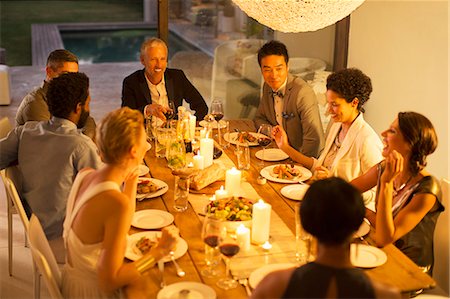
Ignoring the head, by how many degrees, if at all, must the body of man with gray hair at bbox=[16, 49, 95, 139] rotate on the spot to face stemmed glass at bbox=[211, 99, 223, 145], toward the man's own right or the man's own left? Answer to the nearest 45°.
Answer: approximately 45° to the man's own left

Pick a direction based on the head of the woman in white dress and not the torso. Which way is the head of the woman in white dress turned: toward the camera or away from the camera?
away from the camera

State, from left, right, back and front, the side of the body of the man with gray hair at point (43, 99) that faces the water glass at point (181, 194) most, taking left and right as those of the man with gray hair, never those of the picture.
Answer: front

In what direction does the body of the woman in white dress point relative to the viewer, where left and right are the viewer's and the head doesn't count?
facing away from the viewer and to the right of the viewer

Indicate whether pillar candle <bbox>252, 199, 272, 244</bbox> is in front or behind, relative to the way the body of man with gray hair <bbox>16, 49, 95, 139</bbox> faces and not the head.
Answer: in front

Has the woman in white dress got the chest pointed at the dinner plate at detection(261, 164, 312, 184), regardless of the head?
yes

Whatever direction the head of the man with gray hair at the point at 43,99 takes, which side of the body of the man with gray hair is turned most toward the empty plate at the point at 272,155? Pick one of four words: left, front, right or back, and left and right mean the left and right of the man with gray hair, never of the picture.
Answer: front

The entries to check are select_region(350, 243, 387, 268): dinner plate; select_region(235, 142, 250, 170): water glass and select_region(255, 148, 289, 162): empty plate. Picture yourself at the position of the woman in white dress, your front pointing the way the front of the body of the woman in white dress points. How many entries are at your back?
0

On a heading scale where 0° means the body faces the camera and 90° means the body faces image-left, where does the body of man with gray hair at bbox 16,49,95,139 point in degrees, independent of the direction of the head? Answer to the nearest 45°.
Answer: approximately 315°

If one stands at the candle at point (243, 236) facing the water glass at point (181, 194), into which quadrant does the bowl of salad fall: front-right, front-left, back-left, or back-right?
front-right

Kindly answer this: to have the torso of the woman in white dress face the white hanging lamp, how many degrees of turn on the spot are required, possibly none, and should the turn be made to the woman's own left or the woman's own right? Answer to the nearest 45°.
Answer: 0° — they already face it

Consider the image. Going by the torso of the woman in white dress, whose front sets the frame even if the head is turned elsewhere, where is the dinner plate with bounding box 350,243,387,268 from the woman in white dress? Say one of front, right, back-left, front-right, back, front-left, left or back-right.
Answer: front-right

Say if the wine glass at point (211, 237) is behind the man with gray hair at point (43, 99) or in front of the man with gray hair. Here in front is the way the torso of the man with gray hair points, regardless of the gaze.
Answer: in front

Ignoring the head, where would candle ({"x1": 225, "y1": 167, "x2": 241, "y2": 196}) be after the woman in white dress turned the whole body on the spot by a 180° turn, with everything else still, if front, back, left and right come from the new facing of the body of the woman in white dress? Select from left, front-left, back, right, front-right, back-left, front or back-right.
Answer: back

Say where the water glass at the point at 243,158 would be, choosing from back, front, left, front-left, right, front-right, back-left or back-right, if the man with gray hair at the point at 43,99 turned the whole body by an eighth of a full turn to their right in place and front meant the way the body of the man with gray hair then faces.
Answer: front-left

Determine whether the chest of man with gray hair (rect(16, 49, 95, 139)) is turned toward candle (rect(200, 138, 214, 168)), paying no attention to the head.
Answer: yes

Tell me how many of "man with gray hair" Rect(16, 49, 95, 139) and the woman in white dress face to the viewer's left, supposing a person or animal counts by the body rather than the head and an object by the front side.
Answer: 0
